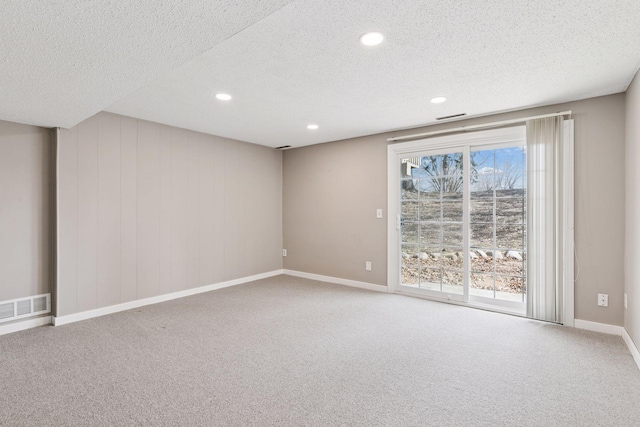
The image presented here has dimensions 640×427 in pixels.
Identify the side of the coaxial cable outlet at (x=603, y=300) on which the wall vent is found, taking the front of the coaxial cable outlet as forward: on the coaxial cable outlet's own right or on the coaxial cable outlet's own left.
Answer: on the coaxial cable outlet's own right

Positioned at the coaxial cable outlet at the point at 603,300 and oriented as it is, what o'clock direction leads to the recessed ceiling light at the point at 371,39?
The recessed ceiling light is roughly at 1 o'clock from the coaxial cable outlet.

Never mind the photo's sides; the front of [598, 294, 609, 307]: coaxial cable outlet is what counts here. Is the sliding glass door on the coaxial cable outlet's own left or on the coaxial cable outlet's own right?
on the coaxial cable outlet's own right

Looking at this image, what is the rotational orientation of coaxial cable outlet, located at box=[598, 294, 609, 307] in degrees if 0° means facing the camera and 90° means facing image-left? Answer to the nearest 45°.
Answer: approximately 0°
